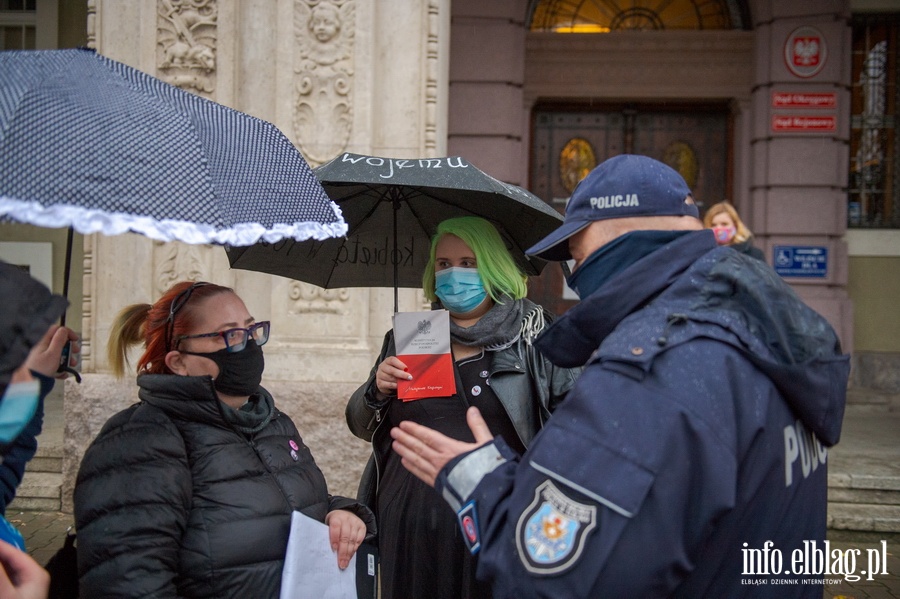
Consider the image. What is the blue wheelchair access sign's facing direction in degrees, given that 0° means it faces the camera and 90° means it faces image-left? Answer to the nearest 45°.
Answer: approximately 0°

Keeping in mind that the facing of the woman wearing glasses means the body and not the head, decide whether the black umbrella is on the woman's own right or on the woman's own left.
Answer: on the woman's own left

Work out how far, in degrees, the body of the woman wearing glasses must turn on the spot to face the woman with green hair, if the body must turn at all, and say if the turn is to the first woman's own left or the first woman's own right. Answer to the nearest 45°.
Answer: approximately 90° to the first woman's own left
